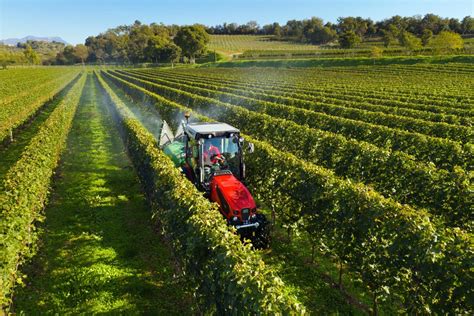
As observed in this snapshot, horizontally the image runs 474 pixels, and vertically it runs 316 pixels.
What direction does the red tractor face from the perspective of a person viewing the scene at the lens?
facing the viewer and to the right of the viewer
